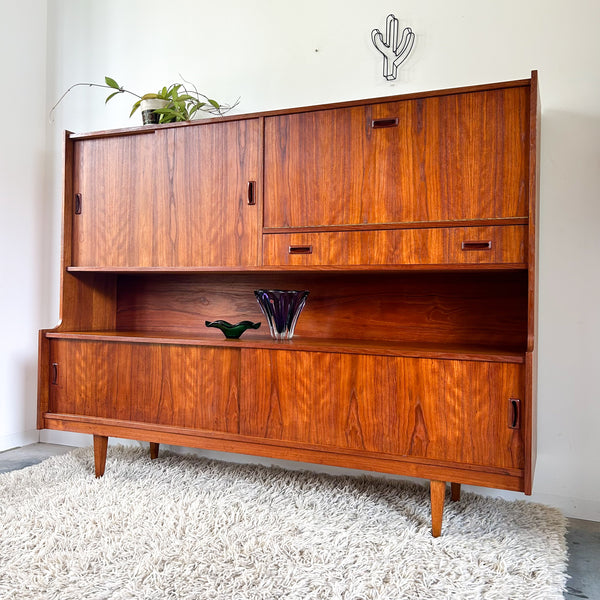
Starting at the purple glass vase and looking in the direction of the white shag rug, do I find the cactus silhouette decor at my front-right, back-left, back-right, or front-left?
back-left

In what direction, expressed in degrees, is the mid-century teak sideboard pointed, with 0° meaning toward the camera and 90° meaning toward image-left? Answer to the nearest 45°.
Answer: approximately 45°
